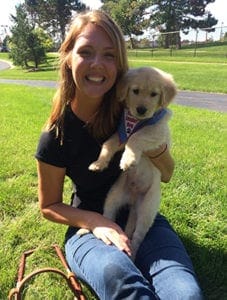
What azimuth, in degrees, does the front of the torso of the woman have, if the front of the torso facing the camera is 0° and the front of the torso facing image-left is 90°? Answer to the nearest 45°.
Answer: approximately 315°

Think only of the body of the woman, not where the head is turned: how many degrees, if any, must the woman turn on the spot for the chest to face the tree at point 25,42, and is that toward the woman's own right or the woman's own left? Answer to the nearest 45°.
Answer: approximately 135° to the woman's own left

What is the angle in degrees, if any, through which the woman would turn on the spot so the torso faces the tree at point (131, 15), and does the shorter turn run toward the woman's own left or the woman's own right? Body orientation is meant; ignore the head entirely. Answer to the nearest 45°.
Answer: approximately 135° to the woman's own left

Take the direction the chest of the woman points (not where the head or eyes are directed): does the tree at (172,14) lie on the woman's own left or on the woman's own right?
on the woman's own left
